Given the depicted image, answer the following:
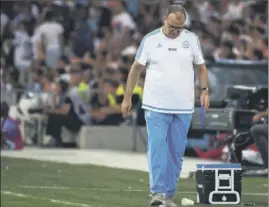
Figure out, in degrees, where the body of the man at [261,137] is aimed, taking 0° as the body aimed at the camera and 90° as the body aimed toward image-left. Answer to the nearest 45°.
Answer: approximately 90°

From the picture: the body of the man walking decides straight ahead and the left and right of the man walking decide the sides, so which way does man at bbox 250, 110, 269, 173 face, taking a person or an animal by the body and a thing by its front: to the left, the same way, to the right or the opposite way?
to the right

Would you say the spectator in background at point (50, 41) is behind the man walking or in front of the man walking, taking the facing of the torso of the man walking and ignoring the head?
behind

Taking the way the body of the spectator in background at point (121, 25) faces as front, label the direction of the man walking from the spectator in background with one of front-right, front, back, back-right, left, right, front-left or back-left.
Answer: front-left
